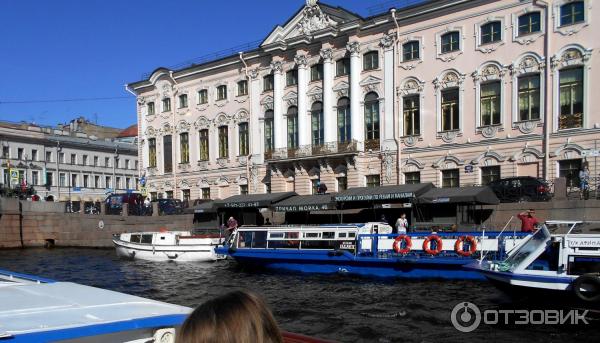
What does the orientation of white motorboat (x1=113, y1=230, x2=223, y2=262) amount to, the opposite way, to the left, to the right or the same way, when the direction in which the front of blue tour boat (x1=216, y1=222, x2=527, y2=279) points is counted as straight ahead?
the same way

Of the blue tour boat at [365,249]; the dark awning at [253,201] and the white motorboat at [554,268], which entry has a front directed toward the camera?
the dark awning

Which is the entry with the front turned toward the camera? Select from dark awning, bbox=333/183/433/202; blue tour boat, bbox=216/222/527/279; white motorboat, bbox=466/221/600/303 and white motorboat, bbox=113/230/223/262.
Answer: the dark awning

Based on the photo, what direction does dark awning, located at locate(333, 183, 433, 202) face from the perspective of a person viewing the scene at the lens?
facing the viewer

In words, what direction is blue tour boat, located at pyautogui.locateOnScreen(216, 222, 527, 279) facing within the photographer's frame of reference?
facing to the left of the viewer

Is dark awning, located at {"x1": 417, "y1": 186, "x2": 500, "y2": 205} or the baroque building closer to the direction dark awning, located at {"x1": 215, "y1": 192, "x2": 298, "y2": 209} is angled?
the dark awning

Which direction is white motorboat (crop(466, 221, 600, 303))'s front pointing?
to the viewer's left

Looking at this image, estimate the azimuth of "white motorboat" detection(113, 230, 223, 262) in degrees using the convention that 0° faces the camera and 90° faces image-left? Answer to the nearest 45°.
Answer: approximately 90°

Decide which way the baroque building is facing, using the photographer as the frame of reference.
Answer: facing the viewer and to the left of the viewer

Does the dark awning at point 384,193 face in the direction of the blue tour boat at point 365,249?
yes

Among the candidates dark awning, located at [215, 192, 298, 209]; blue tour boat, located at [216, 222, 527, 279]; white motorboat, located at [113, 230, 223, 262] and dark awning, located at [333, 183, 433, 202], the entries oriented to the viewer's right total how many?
0

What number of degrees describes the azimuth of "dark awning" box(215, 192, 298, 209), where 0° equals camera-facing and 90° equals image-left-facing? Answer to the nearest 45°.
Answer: approximately 0°
